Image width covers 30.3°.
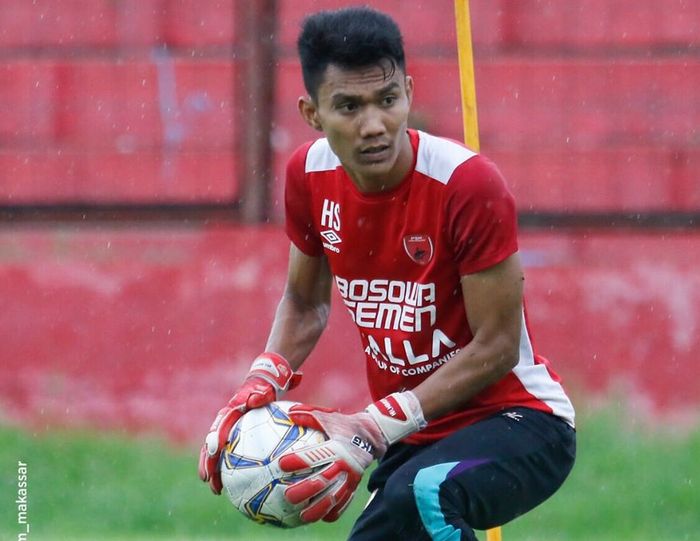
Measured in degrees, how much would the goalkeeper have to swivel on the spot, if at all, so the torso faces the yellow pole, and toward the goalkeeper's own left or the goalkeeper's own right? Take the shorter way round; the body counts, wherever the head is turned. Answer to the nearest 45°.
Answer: approximately 135° to the goalkeeper's own right

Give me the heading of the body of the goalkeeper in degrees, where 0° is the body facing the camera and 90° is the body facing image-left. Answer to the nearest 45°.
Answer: approximately 45°
